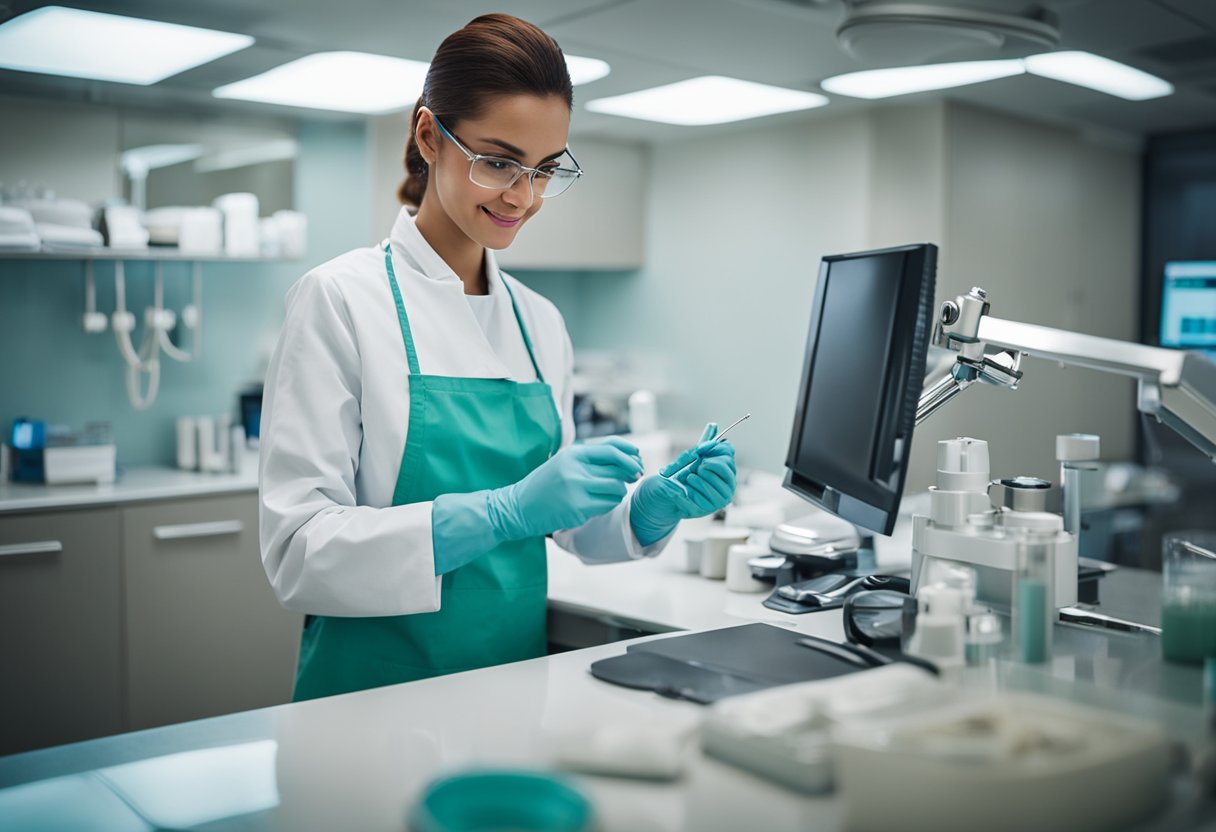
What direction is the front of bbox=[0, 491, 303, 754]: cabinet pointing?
toward the camera

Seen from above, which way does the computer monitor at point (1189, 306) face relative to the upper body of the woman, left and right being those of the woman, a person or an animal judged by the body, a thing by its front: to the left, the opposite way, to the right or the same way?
to the right

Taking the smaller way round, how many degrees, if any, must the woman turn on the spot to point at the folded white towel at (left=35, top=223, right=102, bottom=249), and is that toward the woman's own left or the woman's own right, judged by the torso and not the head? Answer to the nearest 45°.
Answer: approximately 180°

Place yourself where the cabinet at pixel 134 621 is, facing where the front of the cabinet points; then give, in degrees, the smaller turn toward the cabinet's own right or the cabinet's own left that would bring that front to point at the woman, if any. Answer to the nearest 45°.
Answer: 0° — it already faces them

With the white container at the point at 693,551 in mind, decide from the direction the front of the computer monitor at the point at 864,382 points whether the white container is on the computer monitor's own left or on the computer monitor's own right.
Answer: on the computer monitor's own right

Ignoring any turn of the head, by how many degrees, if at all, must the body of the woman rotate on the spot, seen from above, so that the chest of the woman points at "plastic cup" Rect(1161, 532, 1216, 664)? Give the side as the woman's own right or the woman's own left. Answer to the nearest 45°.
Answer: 0° — they already face it

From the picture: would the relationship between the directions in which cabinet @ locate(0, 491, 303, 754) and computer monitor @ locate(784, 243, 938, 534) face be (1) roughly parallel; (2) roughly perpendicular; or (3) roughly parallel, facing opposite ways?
roughly perpendicular

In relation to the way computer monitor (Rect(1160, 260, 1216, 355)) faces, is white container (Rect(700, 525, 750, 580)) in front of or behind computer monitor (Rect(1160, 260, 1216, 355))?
in front

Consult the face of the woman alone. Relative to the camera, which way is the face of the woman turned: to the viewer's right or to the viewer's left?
to the viewer's right

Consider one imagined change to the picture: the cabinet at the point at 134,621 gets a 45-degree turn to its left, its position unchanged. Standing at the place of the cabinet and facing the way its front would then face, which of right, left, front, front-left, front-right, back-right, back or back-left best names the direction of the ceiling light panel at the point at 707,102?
front-left

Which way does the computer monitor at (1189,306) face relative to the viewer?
toward the camera

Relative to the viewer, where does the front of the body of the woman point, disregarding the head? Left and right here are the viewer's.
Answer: facing the viewer and to the right of the viewer

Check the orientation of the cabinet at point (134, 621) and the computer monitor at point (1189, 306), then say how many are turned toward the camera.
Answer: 2

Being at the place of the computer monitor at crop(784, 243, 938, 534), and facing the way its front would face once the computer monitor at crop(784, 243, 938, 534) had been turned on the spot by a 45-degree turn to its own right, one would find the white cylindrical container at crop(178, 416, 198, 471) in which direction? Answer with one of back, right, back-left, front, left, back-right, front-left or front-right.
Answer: front-right
